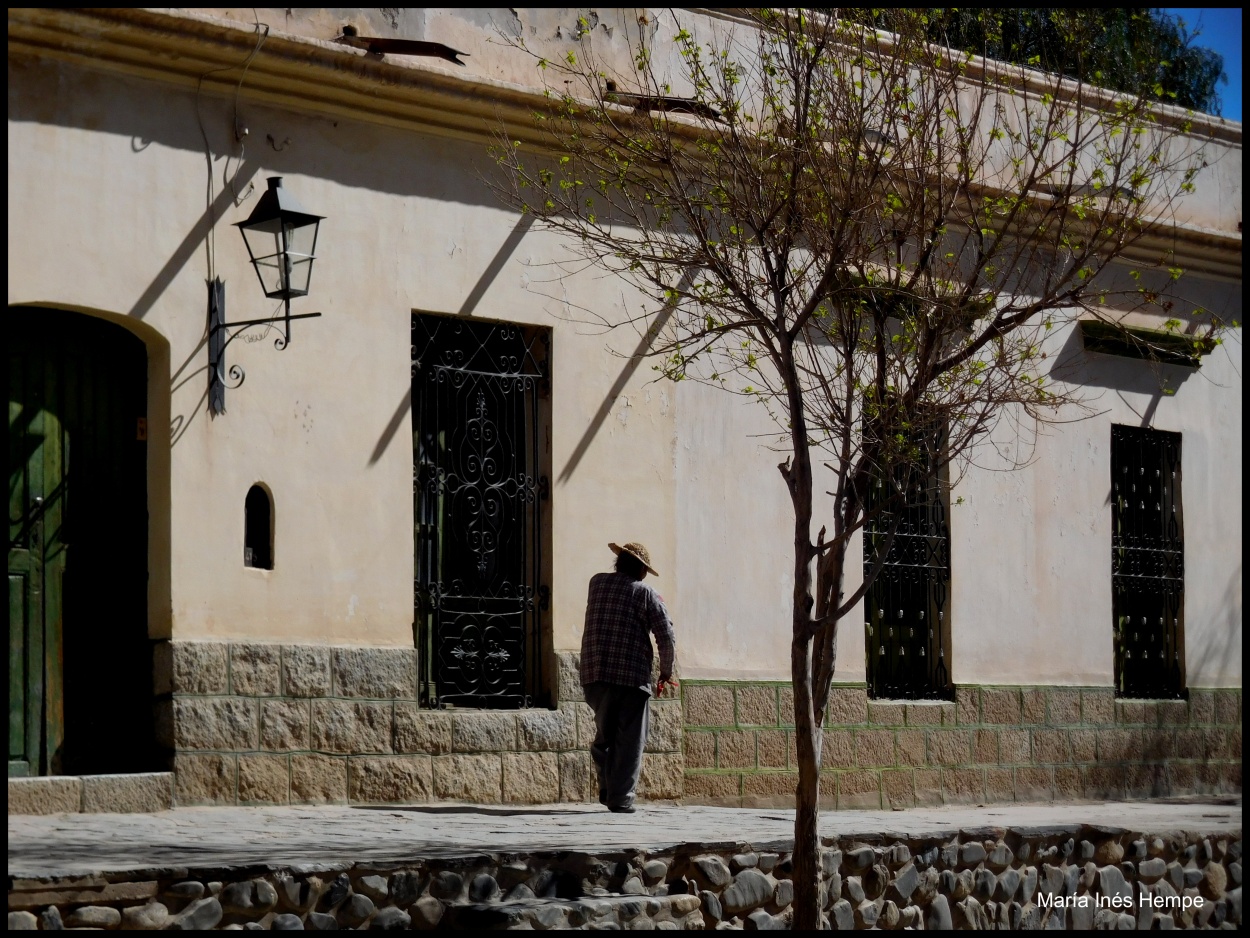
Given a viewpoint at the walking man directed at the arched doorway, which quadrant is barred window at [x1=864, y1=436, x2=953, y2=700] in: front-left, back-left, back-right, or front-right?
back-right

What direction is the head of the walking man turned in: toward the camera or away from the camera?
away from the camera

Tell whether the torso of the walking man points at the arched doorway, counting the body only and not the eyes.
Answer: no

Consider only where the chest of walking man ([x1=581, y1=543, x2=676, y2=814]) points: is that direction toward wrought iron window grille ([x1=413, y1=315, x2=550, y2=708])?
no

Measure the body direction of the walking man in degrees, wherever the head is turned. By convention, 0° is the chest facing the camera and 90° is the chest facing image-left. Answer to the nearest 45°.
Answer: approximately 225°

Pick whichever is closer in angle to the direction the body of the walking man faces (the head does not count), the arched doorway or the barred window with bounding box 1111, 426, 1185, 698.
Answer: the barred window

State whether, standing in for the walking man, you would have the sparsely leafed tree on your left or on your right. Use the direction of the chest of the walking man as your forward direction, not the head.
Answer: on your right
